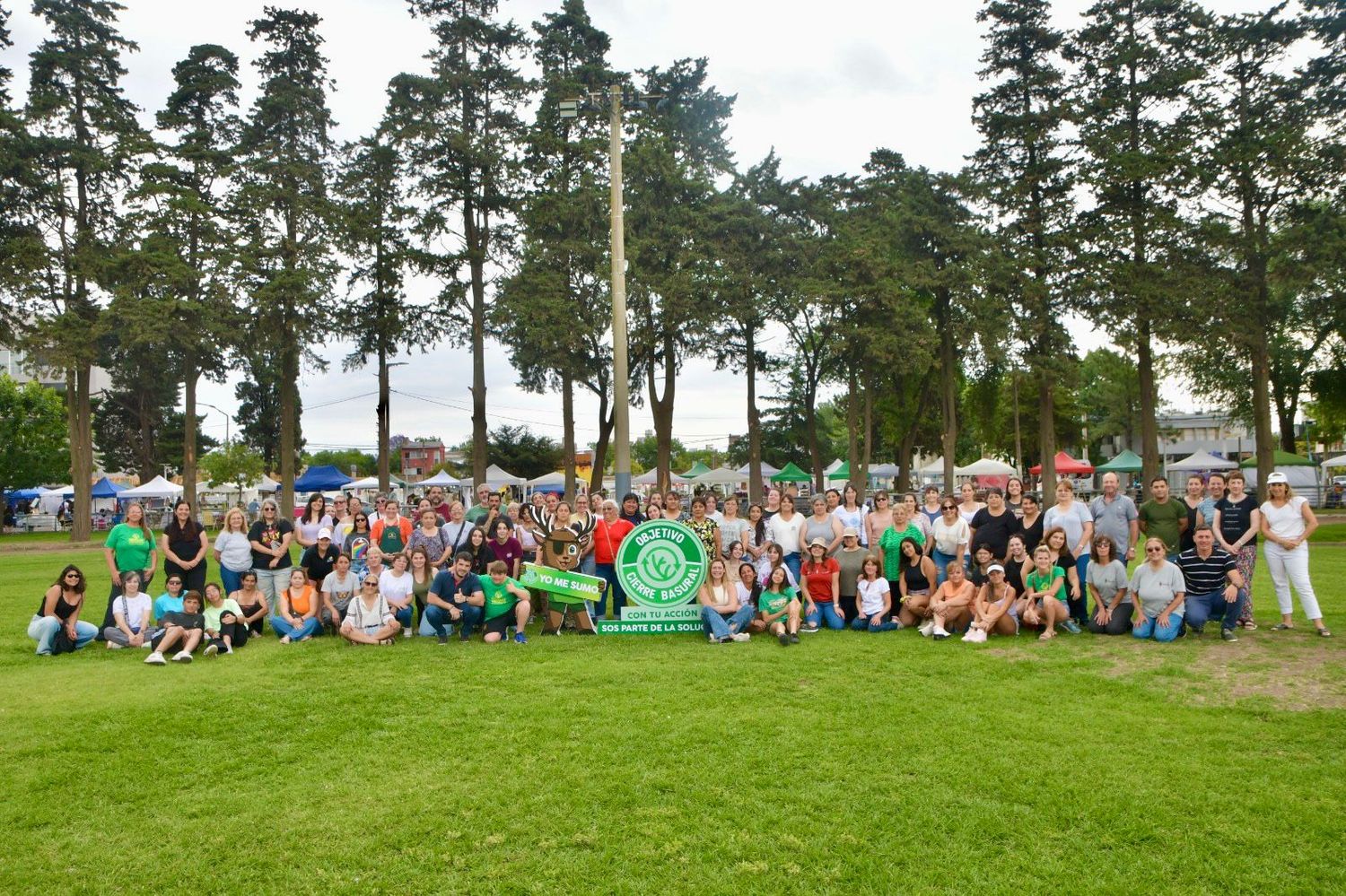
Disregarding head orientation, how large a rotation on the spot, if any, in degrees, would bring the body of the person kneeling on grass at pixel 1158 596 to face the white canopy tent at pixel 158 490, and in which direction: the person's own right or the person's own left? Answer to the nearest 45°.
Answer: approximately 90° to the person's own right

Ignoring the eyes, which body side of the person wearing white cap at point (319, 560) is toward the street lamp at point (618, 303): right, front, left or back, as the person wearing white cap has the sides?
left

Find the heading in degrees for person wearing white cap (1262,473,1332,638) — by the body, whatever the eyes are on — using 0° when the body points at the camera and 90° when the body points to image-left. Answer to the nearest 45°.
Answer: approximately 0°

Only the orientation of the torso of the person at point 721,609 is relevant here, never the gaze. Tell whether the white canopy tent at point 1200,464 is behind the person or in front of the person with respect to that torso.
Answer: behind

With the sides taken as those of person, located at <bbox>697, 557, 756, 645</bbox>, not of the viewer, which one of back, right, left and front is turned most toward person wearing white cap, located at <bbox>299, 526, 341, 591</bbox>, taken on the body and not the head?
right

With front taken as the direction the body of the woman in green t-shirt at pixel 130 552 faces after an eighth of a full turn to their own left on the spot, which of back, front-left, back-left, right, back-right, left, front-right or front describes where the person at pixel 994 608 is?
front

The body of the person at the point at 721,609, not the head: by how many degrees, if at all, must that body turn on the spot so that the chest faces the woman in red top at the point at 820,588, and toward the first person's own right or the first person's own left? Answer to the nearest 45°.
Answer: approximately 135° to the first person's own left

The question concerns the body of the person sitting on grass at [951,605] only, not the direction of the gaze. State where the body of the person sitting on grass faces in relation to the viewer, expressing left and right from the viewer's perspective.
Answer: facing the viewer and to the left of the viewer

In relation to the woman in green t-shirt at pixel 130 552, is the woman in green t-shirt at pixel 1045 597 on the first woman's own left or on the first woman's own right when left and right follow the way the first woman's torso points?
on the first woman's own left
